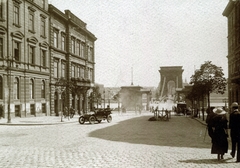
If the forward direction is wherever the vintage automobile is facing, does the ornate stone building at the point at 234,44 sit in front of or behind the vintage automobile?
behind

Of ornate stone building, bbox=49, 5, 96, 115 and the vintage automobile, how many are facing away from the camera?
0

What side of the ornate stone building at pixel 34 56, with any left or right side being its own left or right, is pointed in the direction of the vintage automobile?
front

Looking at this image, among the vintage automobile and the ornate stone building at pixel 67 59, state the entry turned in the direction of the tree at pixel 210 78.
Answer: the ornate stone building

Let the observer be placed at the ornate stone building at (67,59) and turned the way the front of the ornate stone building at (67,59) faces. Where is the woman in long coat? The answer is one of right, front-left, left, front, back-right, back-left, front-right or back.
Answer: front-right

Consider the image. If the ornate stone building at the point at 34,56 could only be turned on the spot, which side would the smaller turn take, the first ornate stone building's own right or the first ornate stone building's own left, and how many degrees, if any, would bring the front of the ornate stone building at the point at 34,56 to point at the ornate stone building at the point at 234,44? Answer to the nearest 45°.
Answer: approximately 45° to the first ornate stone building's own left

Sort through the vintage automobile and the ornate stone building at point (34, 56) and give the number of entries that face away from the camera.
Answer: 0

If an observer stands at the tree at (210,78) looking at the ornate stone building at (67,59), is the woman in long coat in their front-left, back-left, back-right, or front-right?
back-left

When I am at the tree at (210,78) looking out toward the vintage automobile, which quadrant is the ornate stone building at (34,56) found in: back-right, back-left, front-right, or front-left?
front-right

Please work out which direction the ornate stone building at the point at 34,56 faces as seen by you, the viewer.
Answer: facing the viewer and to the right of the viewer

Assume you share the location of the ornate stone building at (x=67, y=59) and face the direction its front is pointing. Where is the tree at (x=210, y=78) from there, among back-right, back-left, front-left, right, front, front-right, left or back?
front

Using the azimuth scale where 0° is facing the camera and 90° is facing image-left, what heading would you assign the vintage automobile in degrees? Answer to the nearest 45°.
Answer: approximately 45°

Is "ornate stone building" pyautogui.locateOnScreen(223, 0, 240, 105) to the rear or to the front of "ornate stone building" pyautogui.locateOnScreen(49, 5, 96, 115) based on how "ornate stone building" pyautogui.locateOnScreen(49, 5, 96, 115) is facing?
to the front

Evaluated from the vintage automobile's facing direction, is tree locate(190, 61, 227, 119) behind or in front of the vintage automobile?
behind
